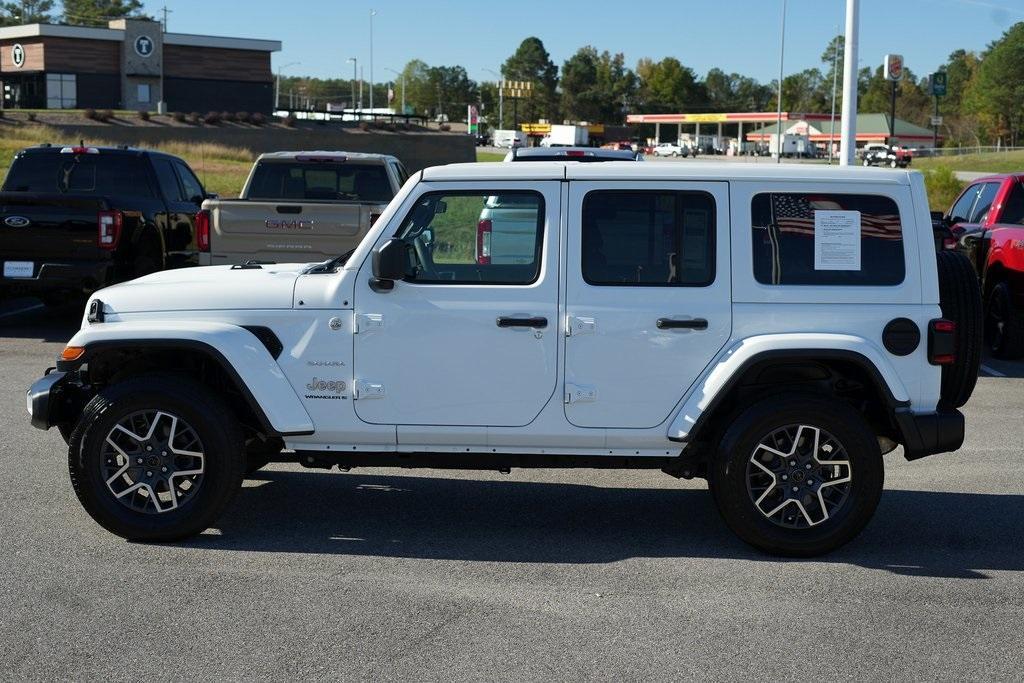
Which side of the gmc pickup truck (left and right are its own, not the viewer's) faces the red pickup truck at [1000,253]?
right

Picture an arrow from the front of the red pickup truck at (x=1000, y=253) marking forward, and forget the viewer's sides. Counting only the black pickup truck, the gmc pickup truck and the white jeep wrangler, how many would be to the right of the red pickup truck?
0

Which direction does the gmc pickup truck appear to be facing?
away from the camera

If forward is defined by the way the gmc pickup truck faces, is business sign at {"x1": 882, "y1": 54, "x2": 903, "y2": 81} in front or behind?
in front

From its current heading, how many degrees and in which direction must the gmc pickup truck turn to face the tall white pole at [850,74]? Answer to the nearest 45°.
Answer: approximately 45° to its right

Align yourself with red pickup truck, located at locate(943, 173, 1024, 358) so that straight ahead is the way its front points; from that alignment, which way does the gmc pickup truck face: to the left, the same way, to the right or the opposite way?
the same way

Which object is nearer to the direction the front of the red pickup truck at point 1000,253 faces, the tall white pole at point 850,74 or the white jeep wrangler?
the tall white pole

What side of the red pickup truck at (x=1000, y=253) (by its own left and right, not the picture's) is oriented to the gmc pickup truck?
left

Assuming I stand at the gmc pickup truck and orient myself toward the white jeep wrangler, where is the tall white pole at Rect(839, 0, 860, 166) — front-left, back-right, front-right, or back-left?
back-left

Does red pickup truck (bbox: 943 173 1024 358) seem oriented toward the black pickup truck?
no

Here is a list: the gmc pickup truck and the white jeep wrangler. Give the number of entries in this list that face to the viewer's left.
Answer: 1

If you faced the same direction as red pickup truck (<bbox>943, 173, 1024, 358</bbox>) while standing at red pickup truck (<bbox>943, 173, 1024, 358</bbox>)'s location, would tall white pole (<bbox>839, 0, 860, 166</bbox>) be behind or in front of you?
in front

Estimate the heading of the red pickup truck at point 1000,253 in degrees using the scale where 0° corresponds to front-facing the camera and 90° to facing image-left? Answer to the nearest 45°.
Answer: approximately 135°

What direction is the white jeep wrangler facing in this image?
to the viewer's left

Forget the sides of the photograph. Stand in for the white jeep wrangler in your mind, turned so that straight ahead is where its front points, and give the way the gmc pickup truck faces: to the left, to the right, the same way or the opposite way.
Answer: to the right
